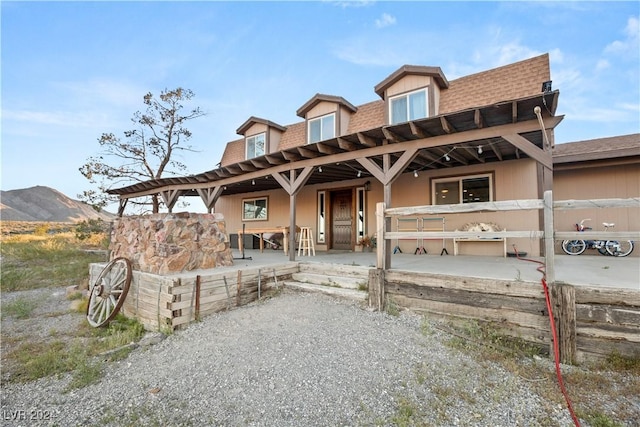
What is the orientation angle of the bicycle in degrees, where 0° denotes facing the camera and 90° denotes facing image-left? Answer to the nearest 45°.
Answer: approximately 90°

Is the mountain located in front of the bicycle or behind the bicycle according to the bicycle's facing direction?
in front

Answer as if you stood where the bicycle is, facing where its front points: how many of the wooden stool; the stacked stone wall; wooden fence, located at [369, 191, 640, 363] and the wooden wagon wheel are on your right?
0

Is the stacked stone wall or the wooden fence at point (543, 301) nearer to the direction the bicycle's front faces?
the stacked stone wall

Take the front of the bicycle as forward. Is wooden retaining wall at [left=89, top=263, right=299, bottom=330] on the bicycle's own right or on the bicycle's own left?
on the bicycle's own left

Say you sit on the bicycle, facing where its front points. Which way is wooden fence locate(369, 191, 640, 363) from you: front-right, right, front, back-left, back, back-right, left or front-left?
left

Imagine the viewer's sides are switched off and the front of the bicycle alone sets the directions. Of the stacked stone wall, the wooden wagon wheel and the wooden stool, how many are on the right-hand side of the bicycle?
0

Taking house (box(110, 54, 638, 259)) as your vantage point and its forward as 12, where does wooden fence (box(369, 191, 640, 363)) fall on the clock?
The wooden fence is roughly at 10 o'clock from the house.

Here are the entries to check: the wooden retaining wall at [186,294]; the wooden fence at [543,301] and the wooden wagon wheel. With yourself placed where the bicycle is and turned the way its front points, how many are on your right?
0

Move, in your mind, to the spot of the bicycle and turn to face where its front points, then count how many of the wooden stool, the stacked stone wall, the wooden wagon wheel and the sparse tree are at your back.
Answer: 0

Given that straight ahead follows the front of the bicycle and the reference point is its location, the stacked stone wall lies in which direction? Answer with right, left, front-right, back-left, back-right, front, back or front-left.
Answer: front-left

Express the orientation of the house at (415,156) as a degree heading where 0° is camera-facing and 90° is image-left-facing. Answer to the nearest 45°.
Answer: approximately 45°

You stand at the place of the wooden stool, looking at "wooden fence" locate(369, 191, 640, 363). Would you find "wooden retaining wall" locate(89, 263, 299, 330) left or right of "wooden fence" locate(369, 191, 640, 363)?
right

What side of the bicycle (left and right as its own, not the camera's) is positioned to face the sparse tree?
front

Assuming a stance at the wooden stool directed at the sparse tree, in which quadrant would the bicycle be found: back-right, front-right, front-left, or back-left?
back-right

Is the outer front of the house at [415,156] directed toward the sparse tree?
no
